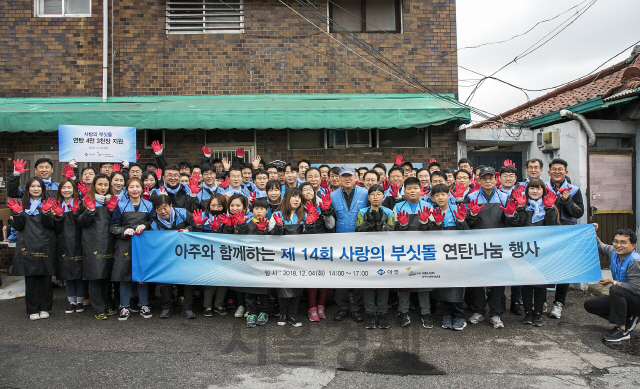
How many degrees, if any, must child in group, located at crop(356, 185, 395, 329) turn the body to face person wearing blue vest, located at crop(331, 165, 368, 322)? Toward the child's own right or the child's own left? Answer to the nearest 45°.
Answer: approximately 135° to the child's own right

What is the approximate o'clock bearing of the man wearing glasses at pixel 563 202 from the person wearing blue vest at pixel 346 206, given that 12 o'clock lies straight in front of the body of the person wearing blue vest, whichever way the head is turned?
The man wearing glasses is roughly at 9 o'clock from the person wearing blue vest.

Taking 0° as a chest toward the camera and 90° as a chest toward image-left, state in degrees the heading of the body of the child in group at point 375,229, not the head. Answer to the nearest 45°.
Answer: approximately 0°

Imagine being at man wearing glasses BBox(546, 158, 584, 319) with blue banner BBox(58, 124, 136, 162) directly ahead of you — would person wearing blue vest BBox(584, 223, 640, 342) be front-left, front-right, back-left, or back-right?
back-left

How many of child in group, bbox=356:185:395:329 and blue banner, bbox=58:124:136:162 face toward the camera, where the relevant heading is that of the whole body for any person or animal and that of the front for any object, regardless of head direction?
2

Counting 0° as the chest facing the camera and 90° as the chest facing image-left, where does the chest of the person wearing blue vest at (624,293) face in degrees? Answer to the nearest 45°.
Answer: approximately 45°

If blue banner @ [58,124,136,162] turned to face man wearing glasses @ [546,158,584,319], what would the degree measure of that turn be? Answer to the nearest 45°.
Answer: approximately 45° to its left

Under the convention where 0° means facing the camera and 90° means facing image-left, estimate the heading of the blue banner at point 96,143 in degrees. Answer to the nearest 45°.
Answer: approximately 0°

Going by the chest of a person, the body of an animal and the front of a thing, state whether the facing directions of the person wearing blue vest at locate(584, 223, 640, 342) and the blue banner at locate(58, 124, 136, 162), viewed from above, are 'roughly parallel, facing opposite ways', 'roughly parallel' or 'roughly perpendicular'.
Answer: roughly perpendicular

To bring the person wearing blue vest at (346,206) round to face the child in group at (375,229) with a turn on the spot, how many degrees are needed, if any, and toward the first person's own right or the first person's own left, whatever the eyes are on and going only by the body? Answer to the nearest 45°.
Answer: approximately 45° to the first person's own left

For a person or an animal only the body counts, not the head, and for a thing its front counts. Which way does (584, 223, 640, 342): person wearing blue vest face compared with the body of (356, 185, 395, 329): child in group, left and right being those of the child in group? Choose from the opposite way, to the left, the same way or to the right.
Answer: to the right

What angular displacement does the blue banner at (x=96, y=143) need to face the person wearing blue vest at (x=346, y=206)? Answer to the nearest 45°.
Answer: approximately 45° to its left
